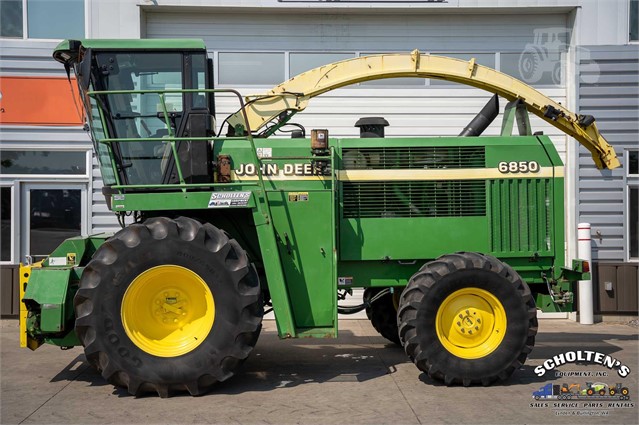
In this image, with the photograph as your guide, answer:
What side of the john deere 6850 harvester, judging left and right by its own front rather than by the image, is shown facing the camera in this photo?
left
